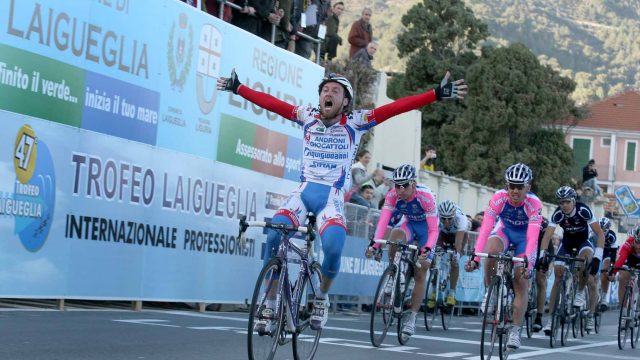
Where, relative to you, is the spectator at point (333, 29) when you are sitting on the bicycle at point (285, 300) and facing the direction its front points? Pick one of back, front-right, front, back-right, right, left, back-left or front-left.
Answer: back-right

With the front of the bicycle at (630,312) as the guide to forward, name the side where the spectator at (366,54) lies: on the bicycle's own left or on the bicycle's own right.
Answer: on the bicycle's own right

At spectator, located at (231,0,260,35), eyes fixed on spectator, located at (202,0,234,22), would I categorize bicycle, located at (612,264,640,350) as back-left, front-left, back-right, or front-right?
back-left

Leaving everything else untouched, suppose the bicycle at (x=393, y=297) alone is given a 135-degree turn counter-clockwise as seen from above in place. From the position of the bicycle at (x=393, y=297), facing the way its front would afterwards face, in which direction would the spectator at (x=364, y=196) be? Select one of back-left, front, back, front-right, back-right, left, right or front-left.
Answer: left

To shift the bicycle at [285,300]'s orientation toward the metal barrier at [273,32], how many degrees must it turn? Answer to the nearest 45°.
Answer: approximately 135° to its right

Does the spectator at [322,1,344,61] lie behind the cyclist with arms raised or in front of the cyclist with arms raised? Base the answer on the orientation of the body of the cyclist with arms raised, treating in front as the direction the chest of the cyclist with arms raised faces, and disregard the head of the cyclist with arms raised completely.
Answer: behind

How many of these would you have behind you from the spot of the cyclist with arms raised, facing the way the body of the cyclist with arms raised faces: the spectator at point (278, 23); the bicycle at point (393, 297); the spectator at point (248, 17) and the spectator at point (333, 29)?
4

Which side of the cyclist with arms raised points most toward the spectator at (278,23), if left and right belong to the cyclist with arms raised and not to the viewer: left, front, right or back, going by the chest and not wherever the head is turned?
back

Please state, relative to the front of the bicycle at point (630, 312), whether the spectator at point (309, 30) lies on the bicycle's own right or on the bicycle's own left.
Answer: on the bicycle's own right
